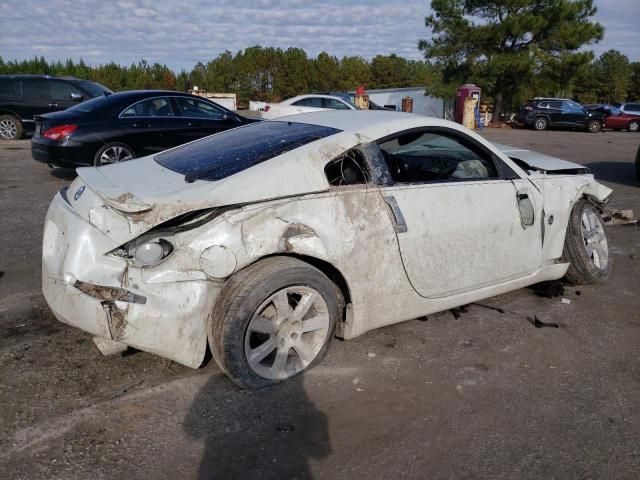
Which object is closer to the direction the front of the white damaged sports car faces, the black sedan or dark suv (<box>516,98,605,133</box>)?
the dark suv

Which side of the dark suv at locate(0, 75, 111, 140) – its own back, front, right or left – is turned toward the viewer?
right

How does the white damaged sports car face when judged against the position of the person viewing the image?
facing away from the viewer and to the right of the viewer

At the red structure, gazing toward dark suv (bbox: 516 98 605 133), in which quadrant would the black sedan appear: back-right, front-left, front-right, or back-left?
back-right

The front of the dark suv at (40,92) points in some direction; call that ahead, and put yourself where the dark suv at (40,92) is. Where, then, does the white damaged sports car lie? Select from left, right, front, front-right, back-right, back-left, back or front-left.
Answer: right

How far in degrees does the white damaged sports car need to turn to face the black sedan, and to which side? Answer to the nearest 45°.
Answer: approximately 90° to its left

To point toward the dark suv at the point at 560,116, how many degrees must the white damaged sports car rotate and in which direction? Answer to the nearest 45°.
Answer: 0° — it already faces it
